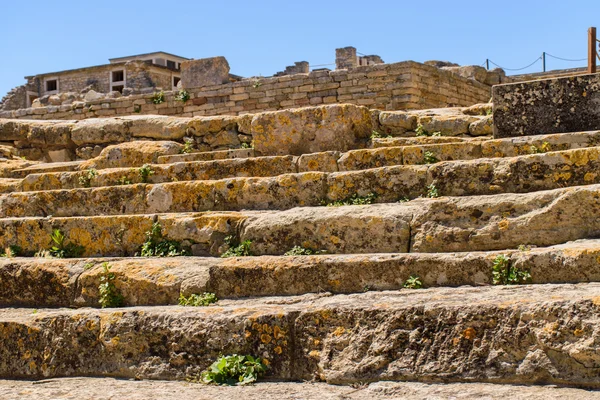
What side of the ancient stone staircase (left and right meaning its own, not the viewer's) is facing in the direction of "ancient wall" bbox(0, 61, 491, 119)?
back

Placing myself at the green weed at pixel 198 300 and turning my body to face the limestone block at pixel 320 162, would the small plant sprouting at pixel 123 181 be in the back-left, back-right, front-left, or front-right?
front-left

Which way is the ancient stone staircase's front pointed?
toward the camera

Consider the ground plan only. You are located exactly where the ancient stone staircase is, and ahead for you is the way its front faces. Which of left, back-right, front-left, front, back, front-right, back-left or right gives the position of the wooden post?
back-left

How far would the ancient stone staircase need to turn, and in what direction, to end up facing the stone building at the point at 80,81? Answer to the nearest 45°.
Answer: approximately 180°

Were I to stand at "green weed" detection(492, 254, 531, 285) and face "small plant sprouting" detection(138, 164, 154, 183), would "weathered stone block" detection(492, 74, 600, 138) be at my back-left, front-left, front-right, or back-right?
front-right

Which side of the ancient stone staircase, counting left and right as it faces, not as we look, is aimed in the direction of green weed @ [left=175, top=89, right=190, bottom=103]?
back
